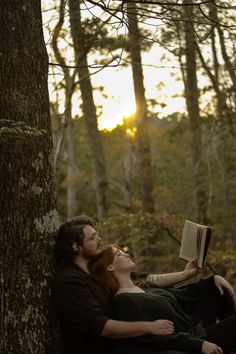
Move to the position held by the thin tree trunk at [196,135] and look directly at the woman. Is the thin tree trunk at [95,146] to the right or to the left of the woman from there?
right

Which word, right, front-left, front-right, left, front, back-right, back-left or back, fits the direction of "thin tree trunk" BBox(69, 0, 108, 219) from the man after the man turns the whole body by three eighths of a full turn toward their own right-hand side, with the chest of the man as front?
back-right

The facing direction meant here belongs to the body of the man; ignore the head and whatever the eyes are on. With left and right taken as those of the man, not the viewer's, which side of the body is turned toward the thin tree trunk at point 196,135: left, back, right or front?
left

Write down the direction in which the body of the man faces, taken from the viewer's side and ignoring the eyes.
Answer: to the viewer's right

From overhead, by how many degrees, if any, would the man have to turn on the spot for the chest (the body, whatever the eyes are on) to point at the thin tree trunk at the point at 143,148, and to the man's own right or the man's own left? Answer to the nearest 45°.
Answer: approximately 90° to the man's own left
